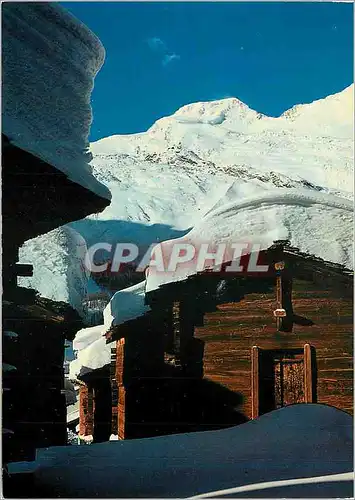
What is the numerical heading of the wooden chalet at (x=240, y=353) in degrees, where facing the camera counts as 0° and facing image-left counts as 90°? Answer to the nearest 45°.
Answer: approximately 0°
